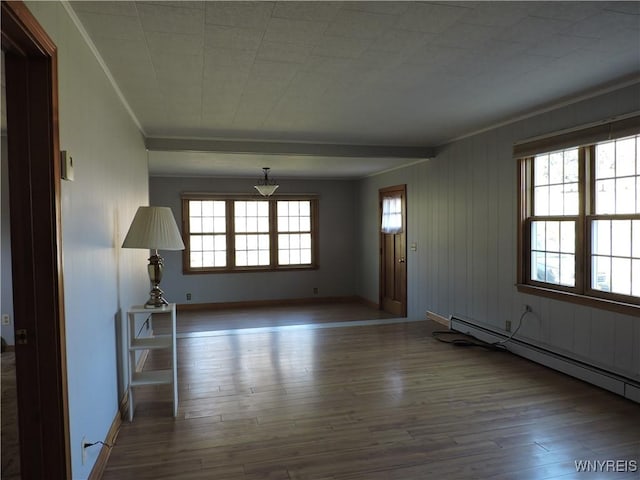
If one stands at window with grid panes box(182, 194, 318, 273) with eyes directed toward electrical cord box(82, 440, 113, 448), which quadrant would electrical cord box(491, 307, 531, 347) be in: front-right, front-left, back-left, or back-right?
front-left

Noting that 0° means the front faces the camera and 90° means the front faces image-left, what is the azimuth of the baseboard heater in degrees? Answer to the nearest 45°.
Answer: approximately 45°

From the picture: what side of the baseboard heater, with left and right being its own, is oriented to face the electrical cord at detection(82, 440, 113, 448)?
front

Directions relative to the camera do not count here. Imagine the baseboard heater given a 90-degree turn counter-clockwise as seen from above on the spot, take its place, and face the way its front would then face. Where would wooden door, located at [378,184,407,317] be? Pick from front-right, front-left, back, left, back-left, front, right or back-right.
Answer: back

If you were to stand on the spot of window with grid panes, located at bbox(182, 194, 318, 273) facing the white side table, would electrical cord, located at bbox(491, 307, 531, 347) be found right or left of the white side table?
left

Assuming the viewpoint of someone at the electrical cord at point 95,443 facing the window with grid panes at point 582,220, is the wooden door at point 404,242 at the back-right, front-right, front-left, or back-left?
front-left

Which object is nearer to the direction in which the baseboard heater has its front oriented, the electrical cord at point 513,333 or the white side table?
the white side table

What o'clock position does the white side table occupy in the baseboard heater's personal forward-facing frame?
The white side table is roughly at 12 o'clock from the baseboard heater.
